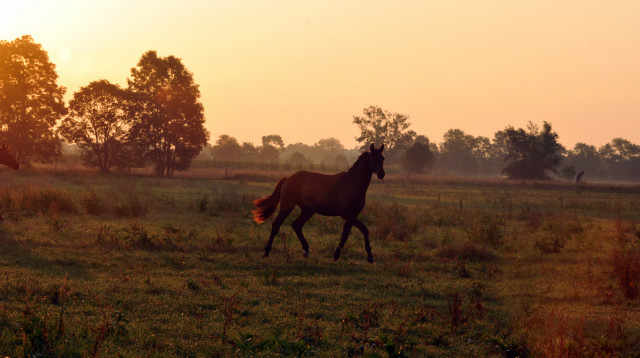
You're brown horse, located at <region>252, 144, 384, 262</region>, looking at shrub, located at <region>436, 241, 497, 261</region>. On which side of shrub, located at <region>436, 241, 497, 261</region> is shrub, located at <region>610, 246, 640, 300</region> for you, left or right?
right

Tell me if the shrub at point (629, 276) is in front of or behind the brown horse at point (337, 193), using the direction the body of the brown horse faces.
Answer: in front

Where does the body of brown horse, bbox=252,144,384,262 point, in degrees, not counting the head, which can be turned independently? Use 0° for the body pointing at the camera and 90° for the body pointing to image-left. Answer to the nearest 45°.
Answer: approximately 270°

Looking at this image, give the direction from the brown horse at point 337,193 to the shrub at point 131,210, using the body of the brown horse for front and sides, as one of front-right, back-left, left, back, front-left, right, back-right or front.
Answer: back-left

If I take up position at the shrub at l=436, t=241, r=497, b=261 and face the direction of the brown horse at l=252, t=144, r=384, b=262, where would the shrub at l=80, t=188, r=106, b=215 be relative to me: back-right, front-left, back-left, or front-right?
front-right

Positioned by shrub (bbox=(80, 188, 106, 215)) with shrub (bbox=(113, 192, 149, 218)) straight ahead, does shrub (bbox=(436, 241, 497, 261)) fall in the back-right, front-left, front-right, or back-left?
front-right

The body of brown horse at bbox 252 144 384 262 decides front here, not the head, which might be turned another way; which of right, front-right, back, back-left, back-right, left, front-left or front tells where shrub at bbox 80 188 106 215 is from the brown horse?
back-left

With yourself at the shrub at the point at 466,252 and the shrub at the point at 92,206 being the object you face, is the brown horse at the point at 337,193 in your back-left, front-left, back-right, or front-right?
front-left
